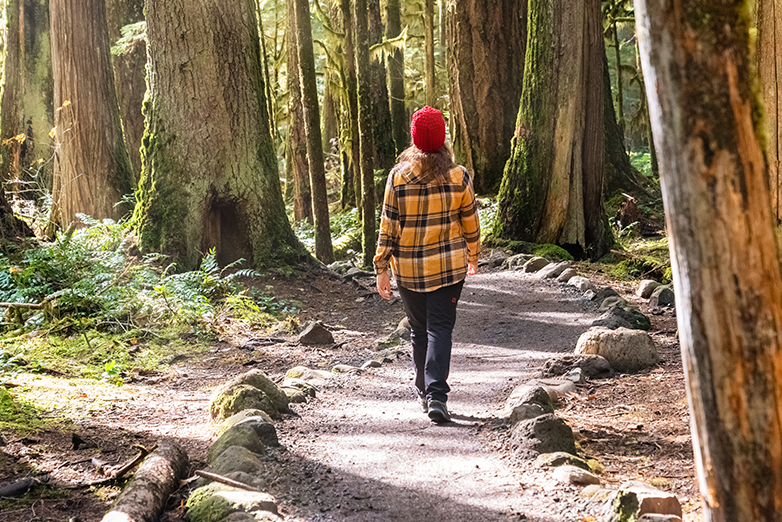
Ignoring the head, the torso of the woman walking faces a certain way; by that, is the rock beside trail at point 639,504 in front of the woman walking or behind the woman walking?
behind

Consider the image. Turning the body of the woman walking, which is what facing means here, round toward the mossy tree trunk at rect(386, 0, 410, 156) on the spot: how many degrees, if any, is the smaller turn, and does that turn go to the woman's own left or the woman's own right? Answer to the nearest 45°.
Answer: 0° — they already face it

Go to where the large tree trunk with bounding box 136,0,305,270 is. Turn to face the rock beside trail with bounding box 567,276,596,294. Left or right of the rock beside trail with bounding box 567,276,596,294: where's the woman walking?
right

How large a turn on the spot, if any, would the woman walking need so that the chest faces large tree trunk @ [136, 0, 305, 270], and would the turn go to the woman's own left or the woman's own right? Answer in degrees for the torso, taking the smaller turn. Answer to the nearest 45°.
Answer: approximately 45° to the woman's own left

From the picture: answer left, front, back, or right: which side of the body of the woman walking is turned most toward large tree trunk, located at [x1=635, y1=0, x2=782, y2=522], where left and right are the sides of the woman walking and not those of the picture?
back

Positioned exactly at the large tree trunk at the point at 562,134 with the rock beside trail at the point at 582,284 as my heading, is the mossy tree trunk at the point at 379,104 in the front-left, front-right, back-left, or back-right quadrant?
back-right

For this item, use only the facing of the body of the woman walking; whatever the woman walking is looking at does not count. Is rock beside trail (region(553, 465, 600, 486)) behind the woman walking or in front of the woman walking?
behind

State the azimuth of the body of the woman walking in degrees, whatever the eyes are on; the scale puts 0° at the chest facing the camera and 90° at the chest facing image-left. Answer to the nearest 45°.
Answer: approximately 180°

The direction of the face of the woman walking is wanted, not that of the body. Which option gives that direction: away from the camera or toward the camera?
away from the camera
